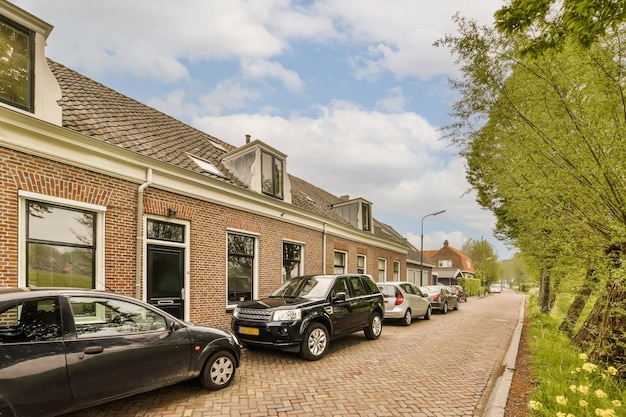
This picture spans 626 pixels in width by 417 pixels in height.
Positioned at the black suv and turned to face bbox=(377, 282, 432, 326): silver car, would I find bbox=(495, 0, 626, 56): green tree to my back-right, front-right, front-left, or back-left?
back-right

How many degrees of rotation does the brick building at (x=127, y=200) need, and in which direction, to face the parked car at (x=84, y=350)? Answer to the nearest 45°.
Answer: approximately 45° to its right

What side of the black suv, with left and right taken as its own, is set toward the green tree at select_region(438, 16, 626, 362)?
left

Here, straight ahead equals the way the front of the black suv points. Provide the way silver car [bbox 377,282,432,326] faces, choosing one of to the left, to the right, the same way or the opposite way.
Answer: the opposite way

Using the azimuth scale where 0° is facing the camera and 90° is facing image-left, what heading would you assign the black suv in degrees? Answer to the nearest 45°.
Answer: approximately 45°

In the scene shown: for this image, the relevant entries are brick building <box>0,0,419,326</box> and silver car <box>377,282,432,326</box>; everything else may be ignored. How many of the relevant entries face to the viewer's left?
0

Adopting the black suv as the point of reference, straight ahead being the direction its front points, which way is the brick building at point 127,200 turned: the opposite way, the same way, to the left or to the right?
to the left

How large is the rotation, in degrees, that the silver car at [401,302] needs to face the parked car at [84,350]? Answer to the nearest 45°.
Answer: approximately 135° to its right

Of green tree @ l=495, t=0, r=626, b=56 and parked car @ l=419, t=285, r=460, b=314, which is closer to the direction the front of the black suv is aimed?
the green tree

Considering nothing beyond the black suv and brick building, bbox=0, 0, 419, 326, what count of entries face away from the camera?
0

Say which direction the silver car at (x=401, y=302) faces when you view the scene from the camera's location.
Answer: facing away from the viewer and to the right of the viewer

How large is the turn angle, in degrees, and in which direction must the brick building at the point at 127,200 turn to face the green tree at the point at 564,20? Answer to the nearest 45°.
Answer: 0° — it already faces it

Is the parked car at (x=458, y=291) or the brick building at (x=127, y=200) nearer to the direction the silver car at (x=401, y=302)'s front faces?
the parked car

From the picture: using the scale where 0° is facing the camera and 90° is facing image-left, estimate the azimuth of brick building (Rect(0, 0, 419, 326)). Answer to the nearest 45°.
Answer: approximately 315°
